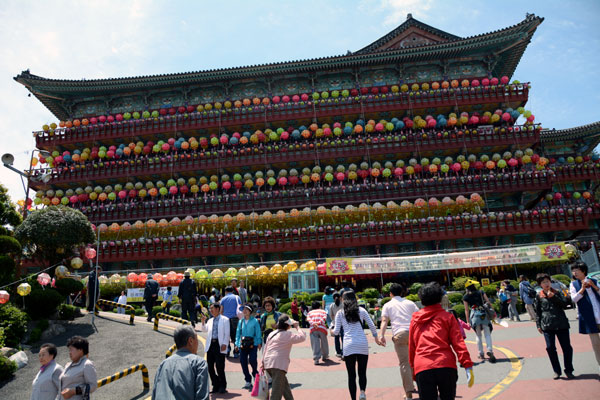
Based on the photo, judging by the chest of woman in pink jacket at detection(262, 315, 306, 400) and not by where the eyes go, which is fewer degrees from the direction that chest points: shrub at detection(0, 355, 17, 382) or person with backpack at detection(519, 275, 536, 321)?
the person with backpack

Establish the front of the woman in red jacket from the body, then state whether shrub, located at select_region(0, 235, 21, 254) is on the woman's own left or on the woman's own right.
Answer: on the woman's own left

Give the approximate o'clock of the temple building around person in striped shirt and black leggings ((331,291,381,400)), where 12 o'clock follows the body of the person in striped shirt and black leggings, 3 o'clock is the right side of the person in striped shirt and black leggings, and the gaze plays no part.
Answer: The temple building is roughly at 12 o'clock from the person in striped shirt and black leggings.

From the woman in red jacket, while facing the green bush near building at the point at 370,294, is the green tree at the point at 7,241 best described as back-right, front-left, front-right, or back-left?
front-left

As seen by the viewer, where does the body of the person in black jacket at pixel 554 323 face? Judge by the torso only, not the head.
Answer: toward the camera

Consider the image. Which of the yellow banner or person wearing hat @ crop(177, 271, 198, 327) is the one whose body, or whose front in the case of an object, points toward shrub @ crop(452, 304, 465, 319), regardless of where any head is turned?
the yellow banner

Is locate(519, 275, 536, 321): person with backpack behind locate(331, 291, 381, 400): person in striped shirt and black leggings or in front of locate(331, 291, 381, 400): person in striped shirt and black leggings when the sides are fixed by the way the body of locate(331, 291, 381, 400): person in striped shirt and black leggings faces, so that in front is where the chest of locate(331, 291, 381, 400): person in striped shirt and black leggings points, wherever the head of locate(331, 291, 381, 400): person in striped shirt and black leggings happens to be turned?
in front

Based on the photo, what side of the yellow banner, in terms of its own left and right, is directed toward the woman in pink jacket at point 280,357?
front

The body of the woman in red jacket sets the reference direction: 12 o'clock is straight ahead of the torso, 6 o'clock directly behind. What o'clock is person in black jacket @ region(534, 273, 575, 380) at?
The person in black jacket is roughly at 1 o'clock from the woman in red jacket.

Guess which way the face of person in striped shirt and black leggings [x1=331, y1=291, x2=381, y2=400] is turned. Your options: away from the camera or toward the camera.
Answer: away from the camera

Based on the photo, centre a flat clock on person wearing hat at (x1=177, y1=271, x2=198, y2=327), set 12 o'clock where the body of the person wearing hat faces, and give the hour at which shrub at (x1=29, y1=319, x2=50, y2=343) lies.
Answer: The shrub is roughly at 9 o'clock from the person wearing hat.

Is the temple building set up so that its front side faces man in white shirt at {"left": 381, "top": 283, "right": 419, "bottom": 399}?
yes

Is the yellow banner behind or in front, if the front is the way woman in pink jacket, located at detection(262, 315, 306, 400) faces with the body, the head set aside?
in front

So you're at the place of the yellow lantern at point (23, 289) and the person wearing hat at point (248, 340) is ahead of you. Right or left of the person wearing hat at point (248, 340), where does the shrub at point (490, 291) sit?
left

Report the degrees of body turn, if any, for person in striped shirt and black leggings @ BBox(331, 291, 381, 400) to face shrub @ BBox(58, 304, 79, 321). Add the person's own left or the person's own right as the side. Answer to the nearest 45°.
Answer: approximately 45° to the person's own left

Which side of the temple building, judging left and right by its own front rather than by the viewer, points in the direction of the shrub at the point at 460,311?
front

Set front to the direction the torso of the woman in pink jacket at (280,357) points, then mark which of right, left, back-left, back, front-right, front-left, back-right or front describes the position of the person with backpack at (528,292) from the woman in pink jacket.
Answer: front

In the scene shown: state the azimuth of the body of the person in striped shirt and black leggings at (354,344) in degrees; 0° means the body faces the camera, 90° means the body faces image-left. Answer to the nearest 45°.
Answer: approximately 180°

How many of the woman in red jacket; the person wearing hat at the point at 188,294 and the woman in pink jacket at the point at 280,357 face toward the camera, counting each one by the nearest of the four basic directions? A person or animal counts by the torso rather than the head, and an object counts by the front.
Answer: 0

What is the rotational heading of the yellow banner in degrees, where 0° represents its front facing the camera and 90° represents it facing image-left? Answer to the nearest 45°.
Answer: approximately 0°

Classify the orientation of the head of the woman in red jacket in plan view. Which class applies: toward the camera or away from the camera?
away from the camera
